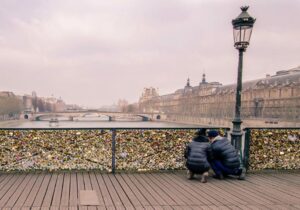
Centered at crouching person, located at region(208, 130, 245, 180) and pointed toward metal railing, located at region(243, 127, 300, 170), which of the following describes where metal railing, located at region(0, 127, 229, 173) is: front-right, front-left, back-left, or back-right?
back-left

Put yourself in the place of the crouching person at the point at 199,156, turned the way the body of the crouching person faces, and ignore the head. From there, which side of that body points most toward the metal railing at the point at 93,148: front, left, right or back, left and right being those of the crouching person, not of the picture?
left

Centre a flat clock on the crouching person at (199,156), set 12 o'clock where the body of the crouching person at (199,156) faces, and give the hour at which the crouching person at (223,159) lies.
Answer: the crouching person at (223,159) is roughly at 2 o'clock from the crouching person at (199,156).

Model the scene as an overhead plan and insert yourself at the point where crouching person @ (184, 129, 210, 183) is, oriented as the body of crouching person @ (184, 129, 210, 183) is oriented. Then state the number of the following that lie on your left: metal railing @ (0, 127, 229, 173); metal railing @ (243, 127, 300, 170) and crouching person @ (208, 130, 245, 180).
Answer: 1

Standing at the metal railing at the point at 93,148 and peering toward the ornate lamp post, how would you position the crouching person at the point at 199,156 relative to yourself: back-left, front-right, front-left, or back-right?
front-right

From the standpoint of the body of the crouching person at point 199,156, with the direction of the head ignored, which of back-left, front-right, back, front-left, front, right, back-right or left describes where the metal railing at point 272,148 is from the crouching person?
front-right

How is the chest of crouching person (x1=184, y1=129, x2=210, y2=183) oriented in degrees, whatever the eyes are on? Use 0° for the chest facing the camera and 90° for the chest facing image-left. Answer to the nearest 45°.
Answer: approximately 180°
